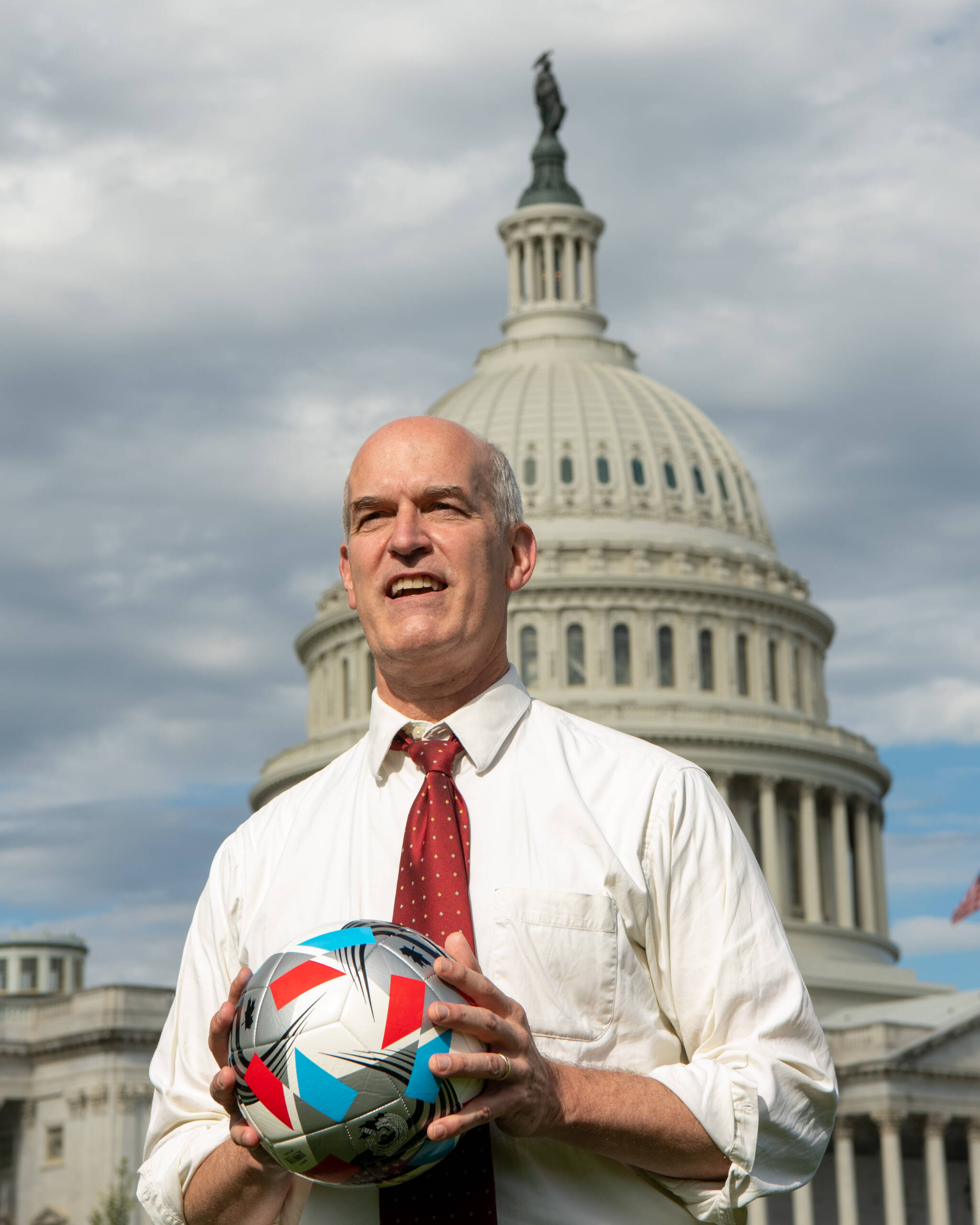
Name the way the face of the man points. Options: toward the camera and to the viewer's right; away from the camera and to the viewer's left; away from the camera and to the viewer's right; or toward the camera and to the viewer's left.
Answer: toward the camera and to the viewer's left

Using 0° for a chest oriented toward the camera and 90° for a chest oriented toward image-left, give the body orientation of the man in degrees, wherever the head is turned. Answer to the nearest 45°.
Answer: approximately 45°
